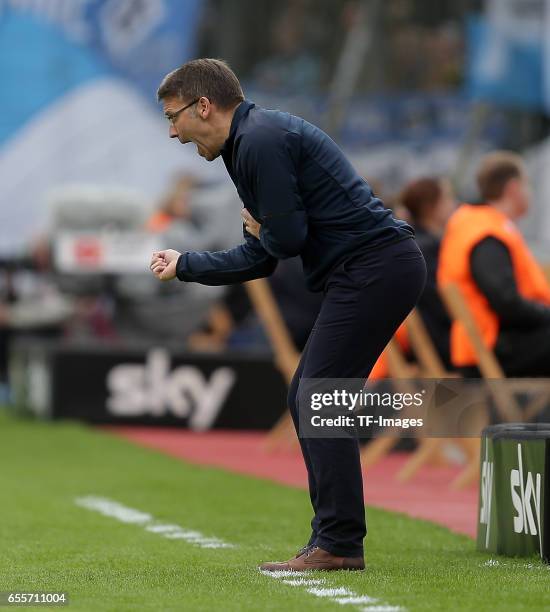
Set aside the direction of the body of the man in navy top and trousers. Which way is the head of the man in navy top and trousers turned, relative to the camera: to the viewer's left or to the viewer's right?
to the viewer's left

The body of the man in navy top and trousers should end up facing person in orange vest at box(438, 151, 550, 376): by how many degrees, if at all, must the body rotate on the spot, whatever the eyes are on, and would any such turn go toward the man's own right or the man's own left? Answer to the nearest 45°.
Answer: approximately 90° to the man's own right

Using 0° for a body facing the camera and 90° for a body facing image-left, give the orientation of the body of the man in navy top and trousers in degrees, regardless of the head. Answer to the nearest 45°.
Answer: approximately 90°

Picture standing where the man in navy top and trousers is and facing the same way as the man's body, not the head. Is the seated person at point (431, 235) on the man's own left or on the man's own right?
on the man's own right

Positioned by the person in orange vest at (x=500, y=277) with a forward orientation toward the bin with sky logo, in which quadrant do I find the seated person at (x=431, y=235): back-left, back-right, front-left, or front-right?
back-right

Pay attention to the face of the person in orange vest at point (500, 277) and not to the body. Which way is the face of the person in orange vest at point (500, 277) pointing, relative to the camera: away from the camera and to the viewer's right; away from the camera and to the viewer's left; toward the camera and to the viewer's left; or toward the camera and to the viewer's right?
away from the camera and to the viewer's right
